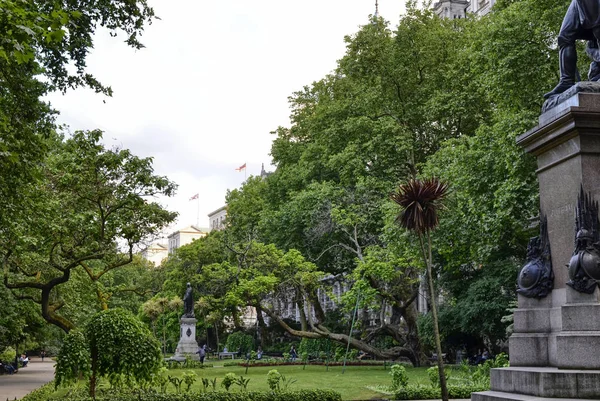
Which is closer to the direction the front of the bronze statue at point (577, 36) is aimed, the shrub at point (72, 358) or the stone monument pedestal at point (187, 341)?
the shrub

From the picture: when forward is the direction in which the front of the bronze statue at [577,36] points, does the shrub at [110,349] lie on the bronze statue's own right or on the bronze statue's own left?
on the bronze statue's own right

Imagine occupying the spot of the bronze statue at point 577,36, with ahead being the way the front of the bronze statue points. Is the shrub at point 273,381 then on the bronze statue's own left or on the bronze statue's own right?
on the bronze statue's own right

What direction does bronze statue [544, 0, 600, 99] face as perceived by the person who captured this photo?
facing the viewer and to the left of the viewer
